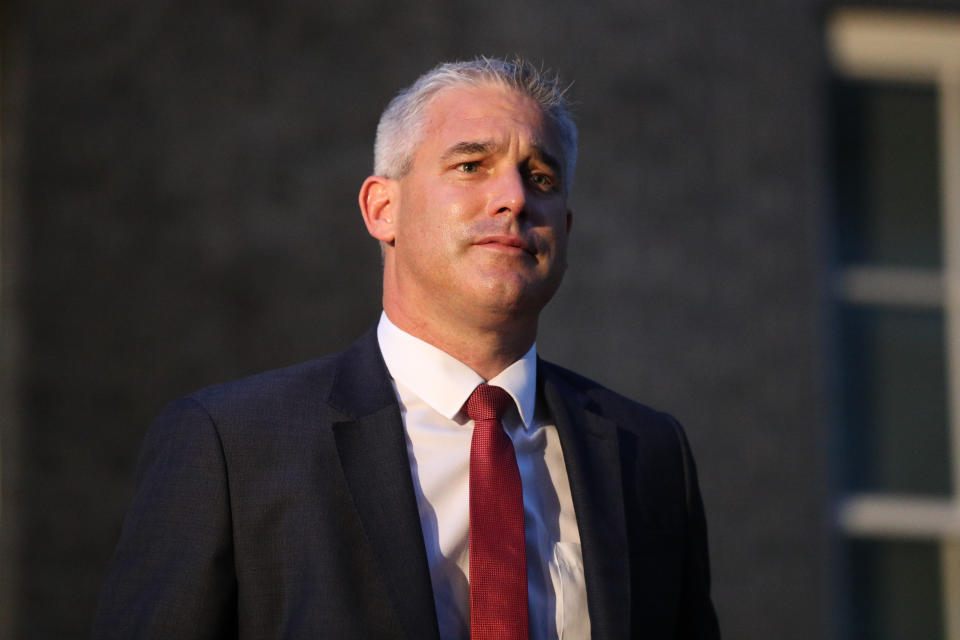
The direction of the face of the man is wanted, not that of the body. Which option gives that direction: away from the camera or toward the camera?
toward the camera

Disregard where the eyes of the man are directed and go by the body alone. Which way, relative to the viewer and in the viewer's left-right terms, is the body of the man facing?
facing the viewer and to the right of the viewer

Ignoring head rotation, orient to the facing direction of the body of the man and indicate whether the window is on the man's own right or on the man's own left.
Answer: on the man's own left
